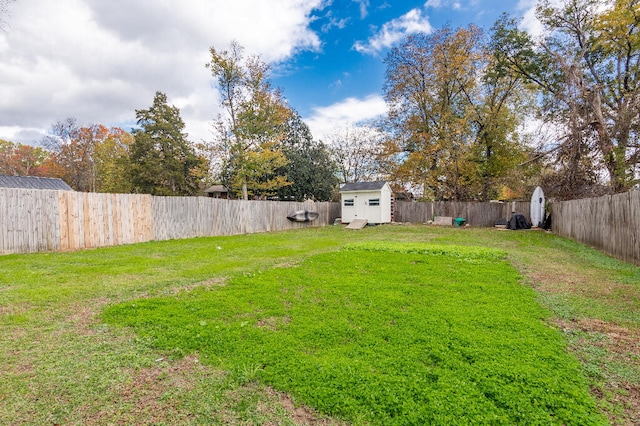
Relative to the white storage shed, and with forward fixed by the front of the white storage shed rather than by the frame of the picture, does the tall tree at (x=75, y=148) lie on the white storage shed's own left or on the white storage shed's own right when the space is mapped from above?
on the white storage shed's own right

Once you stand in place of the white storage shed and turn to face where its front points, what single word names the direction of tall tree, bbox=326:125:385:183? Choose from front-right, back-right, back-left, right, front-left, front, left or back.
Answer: back

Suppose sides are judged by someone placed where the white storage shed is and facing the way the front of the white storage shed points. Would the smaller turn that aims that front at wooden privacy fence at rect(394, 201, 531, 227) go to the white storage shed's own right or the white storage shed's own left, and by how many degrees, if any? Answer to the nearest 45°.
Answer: approximately 90° to the white storage shed's own left

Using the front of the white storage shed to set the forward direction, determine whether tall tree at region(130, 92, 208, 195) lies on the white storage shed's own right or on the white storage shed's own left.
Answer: on the white storage shed's own right

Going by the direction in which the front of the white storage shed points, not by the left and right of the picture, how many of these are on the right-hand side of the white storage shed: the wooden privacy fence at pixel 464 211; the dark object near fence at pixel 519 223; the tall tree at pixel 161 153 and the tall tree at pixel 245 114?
2

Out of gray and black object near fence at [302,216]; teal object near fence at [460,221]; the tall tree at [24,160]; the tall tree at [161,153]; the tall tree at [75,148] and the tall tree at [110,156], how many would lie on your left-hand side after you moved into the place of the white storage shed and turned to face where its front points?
1

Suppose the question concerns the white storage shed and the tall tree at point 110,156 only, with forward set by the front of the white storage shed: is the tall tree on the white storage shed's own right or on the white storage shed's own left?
on the white storage shed's own right

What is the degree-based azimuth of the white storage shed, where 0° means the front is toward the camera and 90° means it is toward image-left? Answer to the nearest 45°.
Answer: approximately 0°

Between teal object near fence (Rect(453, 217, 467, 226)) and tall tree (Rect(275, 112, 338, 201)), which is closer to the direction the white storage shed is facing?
the teal object near fence

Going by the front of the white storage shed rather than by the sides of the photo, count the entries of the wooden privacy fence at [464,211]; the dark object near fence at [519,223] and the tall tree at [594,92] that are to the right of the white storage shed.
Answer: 0

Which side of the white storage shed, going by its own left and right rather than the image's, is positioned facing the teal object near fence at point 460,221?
left

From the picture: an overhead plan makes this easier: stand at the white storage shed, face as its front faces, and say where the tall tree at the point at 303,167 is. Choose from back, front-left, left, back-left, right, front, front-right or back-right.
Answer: back-right

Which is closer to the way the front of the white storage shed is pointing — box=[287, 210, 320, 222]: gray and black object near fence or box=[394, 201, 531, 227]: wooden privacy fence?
the gray and black object near fence

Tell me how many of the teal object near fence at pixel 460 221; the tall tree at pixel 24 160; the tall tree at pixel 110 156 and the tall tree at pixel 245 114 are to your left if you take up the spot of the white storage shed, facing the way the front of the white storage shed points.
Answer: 1

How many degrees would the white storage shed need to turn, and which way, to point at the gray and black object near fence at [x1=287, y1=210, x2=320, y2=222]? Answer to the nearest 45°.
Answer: approximately 45° to its right

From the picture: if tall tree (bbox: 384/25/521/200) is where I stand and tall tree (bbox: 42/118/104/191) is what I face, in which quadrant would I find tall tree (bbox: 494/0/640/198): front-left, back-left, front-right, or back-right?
back-left
